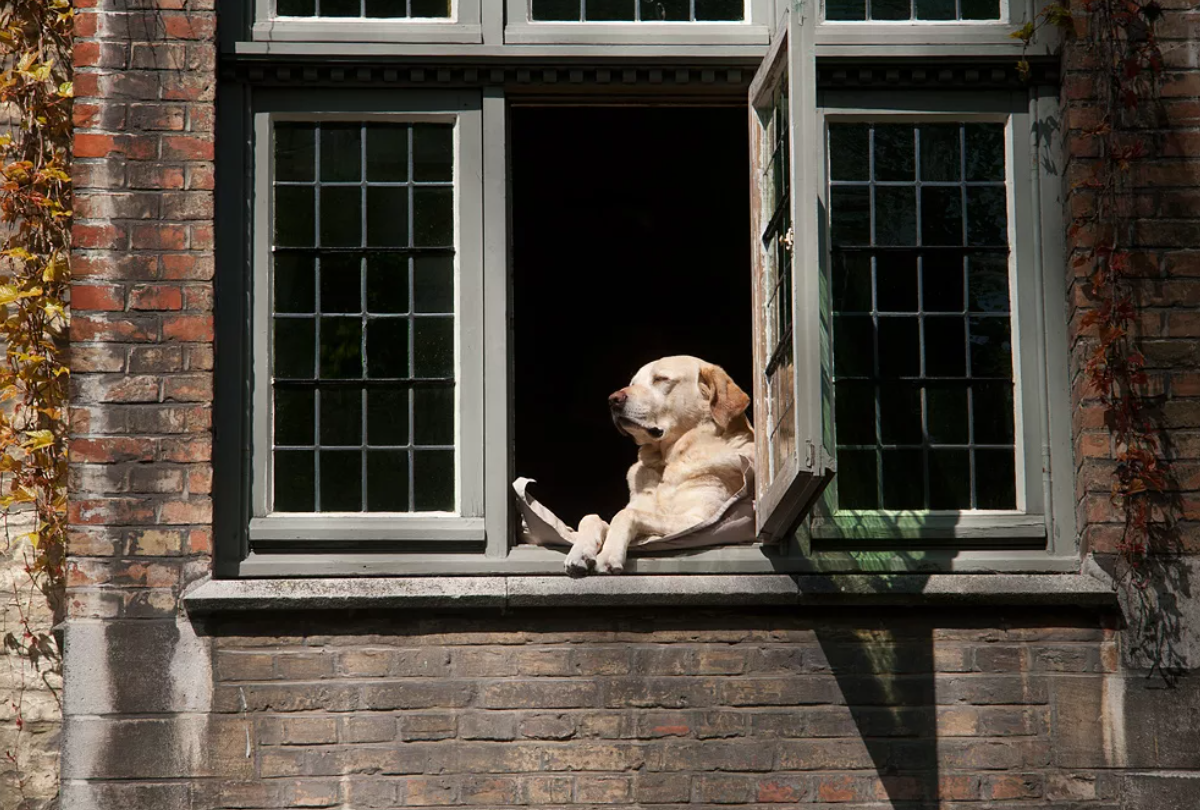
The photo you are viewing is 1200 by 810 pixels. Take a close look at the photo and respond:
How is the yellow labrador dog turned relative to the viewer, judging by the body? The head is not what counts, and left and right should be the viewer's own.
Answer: facing the viewer and to the left of the viewer

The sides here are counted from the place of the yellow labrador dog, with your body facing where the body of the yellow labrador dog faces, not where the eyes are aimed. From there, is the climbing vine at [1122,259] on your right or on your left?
on your left

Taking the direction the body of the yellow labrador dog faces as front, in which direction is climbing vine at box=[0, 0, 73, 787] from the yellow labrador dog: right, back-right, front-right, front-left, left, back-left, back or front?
front-right
